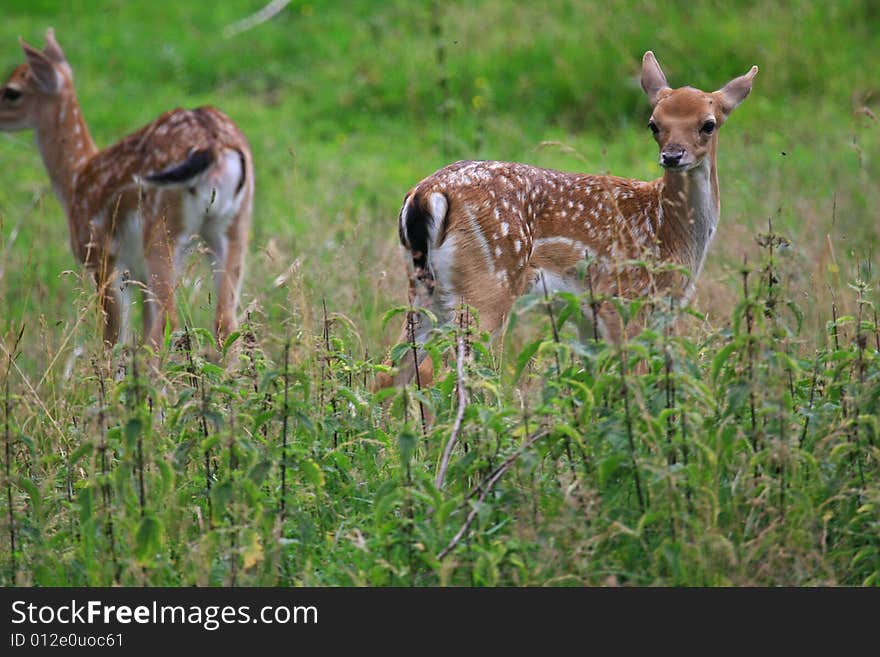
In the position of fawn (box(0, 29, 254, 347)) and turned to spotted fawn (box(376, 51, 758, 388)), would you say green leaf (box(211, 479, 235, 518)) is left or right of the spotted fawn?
right

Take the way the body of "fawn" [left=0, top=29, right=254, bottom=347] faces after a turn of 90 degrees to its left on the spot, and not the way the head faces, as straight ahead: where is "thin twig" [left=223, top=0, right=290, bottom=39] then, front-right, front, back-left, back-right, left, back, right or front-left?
back-right

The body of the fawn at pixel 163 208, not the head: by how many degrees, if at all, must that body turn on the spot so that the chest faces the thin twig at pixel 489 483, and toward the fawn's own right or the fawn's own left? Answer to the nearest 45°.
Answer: approximately 135° to the fawn's own left

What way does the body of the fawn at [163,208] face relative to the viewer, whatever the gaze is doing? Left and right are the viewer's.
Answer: facing away from the viewer and to the left of the viewer

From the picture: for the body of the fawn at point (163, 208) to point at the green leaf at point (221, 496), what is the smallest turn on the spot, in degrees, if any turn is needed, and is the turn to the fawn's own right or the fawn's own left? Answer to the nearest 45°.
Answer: approximately 135° to the fawn's own left

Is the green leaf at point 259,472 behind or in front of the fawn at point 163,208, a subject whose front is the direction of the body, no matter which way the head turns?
behind

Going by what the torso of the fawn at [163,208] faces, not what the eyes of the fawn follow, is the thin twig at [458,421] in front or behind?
behind

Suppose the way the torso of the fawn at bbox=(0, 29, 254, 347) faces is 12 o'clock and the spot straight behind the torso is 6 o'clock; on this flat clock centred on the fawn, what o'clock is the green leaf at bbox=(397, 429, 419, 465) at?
The green leaf is roughly at 7 o'clock from the fawn.

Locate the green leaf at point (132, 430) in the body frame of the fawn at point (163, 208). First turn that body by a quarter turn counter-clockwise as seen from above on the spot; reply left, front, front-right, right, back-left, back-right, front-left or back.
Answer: front-left

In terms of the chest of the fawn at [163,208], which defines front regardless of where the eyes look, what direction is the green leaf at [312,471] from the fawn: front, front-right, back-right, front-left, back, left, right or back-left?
back-left

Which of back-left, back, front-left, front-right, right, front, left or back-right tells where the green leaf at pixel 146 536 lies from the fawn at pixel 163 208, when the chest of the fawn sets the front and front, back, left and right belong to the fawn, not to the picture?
back-left
